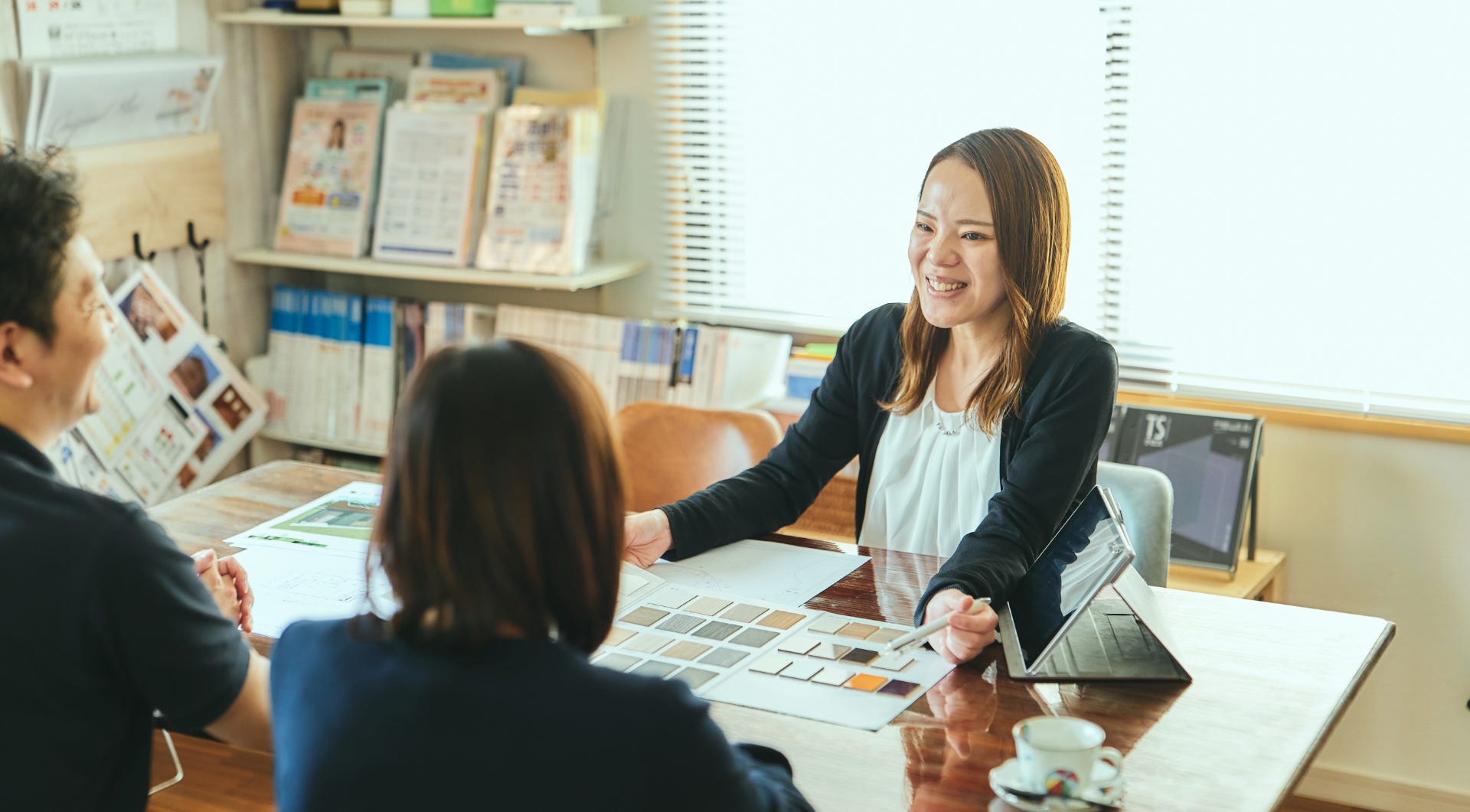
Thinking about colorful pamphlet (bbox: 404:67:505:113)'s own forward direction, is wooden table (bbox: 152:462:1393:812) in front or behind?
in front

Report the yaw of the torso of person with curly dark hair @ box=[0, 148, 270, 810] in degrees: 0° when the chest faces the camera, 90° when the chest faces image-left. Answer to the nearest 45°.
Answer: approximately 225°

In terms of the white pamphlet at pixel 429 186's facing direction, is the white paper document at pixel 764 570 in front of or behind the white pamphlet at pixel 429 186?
in front

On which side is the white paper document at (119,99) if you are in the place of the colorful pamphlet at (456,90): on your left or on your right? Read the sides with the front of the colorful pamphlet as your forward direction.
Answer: on your right

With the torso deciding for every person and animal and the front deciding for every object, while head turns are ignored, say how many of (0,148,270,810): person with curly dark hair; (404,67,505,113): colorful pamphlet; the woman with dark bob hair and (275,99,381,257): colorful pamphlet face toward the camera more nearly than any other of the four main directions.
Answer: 2

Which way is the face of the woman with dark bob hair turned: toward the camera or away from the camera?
away from the camera

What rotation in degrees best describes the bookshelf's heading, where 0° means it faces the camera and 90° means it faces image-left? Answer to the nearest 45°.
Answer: approximately 0°

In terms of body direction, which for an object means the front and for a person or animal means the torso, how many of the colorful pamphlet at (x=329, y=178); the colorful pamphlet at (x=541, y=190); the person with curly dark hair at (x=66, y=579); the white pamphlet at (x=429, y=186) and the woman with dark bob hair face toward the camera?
3

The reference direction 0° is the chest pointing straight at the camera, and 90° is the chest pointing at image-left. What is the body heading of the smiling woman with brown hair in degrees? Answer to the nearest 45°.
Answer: approximately 45°

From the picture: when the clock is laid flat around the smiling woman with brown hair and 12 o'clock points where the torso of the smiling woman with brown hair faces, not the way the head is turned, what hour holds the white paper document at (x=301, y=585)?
The white paper document is roughly at 1 o'clock from the smiling woman with brown hair.

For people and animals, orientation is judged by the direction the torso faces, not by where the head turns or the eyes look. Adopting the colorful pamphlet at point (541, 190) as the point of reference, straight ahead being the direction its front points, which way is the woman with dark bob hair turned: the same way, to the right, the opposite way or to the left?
the opposite way

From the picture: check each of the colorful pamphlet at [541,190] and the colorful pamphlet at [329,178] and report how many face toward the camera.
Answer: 2

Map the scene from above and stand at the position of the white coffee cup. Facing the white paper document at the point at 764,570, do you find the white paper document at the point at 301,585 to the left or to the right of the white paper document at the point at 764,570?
left
